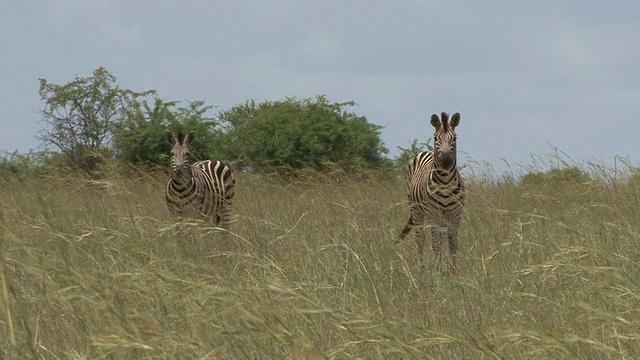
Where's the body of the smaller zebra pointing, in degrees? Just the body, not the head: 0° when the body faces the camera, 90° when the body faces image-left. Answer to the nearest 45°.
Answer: approximately 45°

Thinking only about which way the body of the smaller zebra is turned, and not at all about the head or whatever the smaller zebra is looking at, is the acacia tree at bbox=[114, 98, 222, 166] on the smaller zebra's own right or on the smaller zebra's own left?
on the smaller zebra's own right

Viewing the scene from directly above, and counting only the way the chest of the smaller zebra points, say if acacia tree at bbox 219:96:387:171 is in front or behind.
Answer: behind
